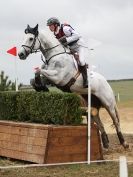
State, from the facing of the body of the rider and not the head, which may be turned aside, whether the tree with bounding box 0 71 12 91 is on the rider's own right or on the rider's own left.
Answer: on the rider's own right

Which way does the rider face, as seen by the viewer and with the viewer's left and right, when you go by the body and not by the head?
facing the viewer and to the left of the viewer

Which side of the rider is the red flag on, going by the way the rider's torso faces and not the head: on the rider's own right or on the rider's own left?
on the rider's own right

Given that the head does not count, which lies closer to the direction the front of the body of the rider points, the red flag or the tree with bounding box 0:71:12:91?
the red flag

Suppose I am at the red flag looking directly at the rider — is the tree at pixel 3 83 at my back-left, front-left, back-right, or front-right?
back-left

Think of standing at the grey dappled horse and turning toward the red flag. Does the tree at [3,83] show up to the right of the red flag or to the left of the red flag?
right
